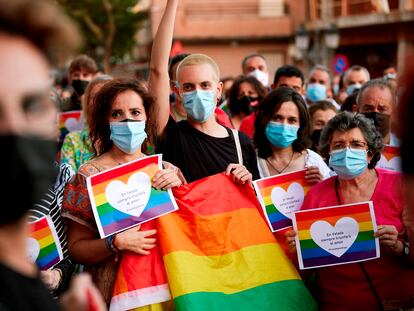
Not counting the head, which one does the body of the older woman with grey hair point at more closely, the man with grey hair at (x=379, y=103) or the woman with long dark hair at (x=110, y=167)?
the woman with long dark hair

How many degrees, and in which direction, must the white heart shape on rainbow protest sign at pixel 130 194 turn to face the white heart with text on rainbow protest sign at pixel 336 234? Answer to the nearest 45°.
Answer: approximately 90° to its left

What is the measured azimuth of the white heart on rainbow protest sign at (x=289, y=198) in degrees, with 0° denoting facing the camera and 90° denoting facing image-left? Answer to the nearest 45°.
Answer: approximately 0°

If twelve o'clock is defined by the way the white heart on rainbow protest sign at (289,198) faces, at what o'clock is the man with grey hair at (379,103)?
The man with grey hair is roughly at 7 o'clock from the white heart on rainbow protest sign.

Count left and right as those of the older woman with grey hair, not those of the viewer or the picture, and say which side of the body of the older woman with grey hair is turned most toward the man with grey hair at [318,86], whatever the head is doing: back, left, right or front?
back

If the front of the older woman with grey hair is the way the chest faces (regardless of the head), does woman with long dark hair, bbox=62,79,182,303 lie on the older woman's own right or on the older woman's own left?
on the older woman's own right

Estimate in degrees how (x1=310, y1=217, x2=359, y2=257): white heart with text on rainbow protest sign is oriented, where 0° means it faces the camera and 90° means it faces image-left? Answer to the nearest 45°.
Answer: approximately 0°

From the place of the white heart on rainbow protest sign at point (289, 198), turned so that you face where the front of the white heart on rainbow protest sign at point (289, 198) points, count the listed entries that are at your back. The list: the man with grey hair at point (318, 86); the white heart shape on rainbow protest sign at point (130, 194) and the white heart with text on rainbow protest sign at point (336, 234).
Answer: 1

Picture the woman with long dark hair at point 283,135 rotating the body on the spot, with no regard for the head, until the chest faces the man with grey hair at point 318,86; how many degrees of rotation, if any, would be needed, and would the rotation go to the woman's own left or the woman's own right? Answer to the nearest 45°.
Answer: approximately 180°
